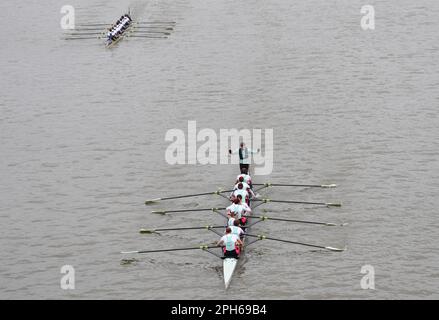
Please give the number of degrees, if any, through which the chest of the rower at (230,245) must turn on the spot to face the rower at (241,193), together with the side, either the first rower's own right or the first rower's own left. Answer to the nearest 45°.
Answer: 0° — they already face them

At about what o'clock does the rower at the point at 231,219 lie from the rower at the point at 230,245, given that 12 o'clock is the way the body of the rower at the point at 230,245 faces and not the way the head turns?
the rower at the point at 231,219 is roughly at 12 o'clock from the rower at the point at 230,245.

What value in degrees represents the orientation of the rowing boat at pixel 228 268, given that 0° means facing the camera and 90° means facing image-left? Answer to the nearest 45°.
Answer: approximately 0°

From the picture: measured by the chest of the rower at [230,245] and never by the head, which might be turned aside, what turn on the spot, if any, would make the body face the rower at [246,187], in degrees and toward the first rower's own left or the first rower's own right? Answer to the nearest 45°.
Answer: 0° — they already face them

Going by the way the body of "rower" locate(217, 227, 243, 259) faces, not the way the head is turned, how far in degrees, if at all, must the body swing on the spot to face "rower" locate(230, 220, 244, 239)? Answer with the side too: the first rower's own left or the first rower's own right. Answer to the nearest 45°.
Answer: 0° — they already face them

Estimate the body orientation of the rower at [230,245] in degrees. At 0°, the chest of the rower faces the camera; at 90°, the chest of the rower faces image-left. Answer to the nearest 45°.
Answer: approximately 180°

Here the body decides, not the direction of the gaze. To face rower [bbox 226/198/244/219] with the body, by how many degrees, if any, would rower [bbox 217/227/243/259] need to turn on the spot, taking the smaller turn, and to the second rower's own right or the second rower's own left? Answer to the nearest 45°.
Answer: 0° — they already face them
